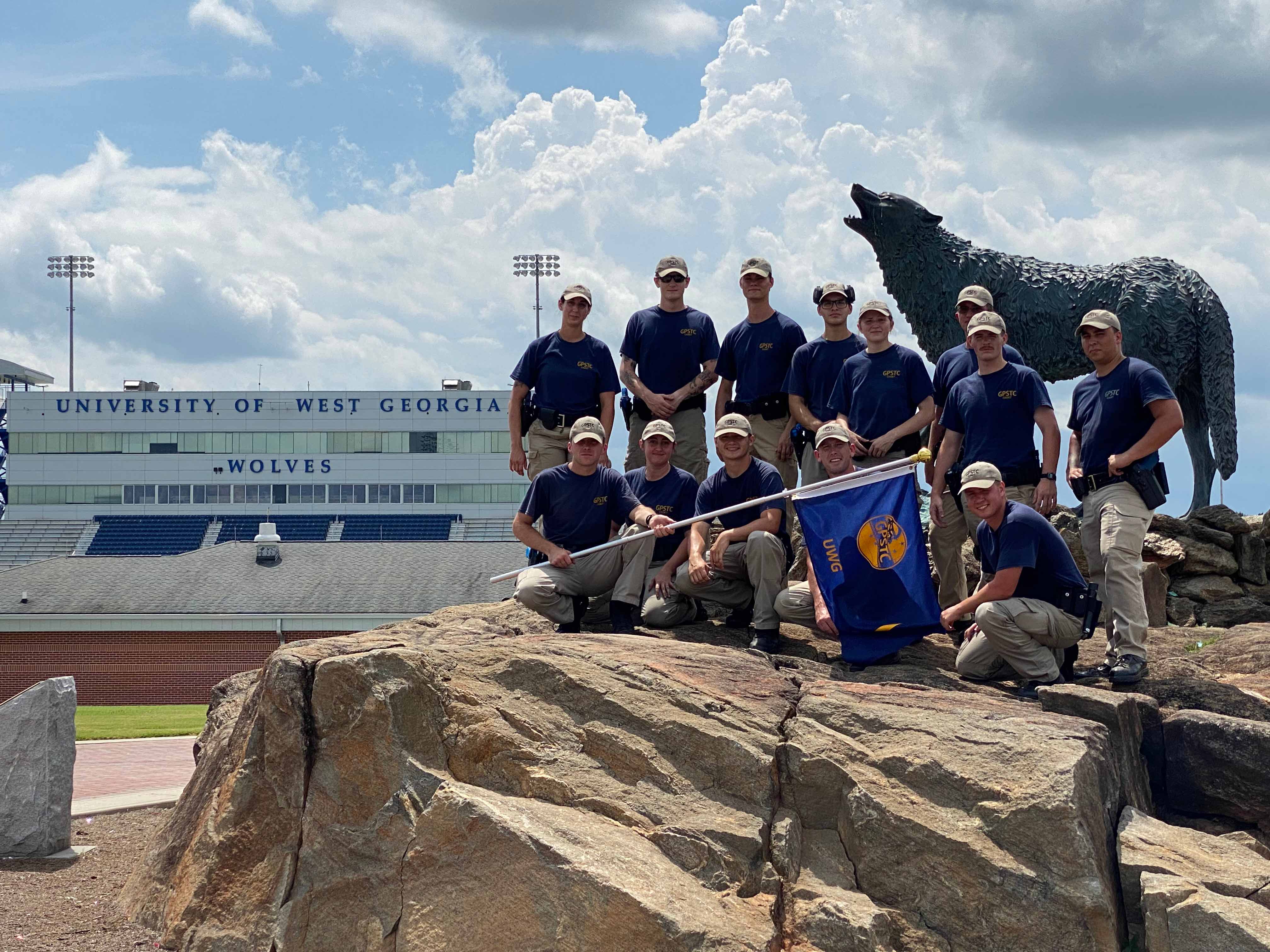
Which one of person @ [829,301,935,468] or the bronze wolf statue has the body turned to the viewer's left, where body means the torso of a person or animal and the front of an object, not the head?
the bronze wolf statue

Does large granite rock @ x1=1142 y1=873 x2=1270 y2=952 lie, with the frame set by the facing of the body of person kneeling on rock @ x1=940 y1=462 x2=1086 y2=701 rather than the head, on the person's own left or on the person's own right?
on the person's own left

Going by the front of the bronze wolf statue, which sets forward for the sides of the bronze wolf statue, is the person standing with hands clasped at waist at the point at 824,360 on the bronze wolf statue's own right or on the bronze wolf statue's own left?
on the bronze wolf statue's own left

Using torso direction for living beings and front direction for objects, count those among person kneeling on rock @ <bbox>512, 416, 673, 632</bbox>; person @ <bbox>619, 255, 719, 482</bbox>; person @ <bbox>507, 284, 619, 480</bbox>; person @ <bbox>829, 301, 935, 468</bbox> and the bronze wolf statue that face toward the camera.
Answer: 4

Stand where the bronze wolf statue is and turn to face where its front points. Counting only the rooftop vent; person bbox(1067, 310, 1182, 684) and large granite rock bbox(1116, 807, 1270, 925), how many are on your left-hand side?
2

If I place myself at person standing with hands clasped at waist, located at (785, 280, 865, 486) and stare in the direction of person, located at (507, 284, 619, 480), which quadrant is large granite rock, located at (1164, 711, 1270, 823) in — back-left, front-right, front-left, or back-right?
back-left

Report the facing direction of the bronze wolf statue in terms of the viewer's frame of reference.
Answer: facing to the left of the viewer

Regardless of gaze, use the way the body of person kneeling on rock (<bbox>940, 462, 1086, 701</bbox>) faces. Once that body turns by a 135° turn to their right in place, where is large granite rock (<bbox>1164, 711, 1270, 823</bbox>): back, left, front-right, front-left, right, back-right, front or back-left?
right

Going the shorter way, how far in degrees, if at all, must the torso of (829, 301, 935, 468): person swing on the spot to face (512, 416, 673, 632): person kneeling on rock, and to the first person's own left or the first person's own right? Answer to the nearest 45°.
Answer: approximately 90° to the first person's own right

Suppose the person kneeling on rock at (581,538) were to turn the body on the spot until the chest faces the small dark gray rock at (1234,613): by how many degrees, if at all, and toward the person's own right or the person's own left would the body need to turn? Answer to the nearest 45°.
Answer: approximately 135° to the person's own left

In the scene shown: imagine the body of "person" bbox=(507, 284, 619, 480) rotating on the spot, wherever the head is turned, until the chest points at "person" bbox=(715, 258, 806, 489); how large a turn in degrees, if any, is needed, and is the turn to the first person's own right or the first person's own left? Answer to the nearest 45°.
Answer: approximately 90° to the first person's own left

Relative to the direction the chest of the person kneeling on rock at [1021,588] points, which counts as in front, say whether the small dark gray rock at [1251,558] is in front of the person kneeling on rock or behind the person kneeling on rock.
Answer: behind

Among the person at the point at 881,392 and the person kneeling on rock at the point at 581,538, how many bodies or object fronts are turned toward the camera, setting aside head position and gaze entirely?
2
